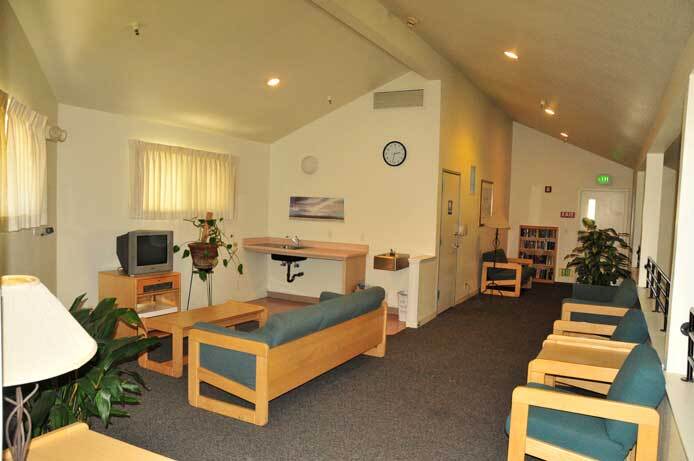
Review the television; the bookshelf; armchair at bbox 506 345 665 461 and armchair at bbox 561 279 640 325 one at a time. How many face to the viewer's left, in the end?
2

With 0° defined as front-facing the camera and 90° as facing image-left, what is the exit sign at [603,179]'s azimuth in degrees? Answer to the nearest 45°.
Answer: approximately 0°

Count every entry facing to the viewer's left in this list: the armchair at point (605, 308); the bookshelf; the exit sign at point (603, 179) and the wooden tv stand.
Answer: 1

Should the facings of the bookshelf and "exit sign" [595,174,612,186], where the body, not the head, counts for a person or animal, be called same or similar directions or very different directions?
same or similar directions

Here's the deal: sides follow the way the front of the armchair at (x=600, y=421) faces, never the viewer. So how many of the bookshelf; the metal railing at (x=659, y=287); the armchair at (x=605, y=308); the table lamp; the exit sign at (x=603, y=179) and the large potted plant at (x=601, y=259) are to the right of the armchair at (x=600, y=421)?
5

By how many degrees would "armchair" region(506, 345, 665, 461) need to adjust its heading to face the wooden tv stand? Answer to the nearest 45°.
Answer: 0° — it already faces it

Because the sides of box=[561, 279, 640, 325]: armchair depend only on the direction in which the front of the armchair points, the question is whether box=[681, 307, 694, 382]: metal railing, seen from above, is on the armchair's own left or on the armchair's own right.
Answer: on the armchair's own left

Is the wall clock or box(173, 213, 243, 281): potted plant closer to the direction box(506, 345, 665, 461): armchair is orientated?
the potted plant

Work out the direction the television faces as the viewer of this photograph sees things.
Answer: facing the viewer and to the right of the viewer

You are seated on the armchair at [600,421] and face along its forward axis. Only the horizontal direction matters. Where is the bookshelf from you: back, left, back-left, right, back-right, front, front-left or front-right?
right

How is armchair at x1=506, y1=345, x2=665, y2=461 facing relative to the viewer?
to the viewer's left

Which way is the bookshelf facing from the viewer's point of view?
toward the camera

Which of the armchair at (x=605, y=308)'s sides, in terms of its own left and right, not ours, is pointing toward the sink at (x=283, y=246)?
front

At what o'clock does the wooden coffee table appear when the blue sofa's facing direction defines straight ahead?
The wooden coffee table is roughly at 12 o'clock from the blue sofa.

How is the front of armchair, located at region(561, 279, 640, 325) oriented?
to the viewer's left
